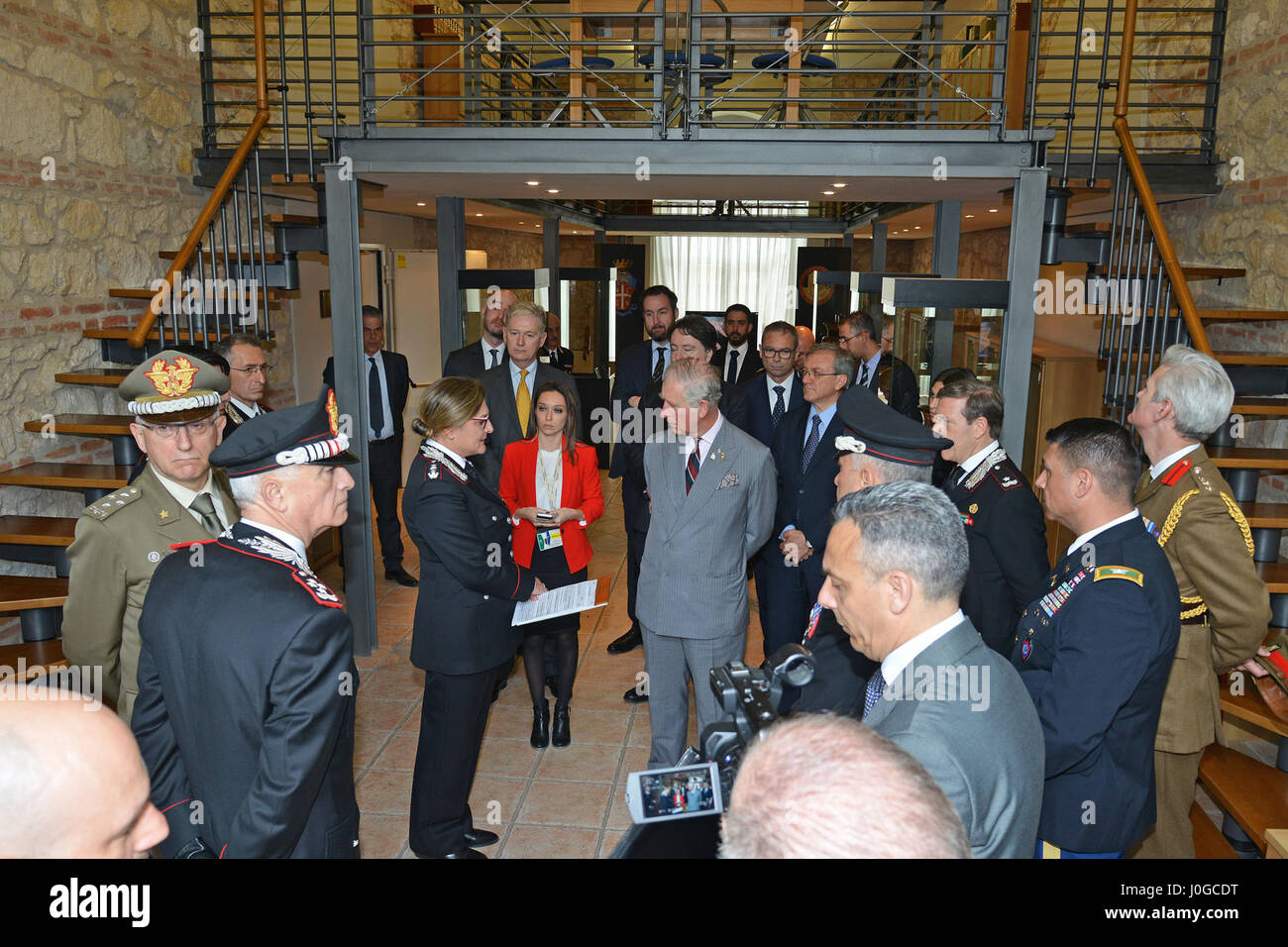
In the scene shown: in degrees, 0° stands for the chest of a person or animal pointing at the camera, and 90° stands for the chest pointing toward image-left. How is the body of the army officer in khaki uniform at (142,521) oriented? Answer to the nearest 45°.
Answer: approximately 315°

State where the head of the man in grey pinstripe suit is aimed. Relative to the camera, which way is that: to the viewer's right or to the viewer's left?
to the viewer's left

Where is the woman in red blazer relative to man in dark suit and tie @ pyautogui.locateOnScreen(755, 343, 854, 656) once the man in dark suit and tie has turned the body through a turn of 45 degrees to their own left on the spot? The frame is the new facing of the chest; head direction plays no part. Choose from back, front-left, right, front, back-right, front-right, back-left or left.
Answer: right

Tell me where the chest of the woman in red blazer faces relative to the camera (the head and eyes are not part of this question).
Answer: toward the camera

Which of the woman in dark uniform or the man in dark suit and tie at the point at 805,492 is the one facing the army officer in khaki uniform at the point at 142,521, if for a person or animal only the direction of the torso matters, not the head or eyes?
the man in dark suit and tie

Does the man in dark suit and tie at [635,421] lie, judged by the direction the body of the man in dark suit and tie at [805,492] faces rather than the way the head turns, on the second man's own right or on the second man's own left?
on the second man's own right

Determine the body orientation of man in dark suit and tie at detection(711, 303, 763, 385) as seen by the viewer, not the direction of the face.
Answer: toward the camera

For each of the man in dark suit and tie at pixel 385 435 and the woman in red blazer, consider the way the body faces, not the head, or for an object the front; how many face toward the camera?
2

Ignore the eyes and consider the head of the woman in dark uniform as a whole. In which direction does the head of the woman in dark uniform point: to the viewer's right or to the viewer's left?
to the viewer's right

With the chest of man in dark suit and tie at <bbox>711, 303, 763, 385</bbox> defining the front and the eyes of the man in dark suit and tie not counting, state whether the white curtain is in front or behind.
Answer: behind

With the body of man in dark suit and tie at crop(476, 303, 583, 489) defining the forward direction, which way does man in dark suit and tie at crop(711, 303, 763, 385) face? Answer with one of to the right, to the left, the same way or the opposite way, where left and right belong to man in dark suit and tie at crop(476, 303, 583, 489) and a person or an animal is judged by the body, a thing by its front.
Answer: the same way

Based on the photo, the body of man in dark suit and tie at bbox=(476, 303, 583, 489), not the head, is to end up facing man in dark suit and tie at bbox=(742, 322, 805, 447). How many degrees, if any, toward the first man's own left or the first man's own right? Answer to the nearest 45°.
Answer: approximately 90° to the first man's own left

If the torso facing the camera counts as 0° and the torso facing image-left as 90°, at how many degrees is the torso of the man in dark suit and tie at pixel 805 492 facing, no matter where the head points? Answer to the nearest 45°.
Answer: approximately 45°

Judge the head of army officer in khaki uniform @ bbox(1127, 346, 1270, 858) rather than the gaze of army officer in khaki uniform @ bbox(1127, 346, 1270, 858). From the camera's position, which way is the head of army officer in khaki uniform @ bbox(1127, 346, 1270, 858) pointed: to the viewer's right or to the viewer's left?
to the viewer's left

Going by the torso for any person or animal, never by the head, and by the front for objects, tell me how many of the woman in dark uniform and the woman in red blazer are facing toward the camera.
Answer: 1

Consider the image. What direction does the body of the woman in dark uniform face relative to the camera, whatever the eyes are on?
to the viewer's right

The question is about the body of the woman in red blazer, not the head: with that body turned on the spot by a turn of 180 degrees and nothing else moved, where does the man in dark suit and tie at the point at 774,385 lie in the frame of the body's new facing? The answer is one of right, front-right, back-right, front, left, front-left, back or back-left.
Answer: front-right

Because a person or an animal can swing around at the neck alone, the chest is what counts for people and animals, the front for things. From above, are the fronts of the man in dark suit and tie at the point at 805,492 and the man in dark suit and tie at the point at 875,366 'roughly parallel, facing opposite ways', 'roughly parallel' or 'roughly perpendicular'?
roughly parallel
